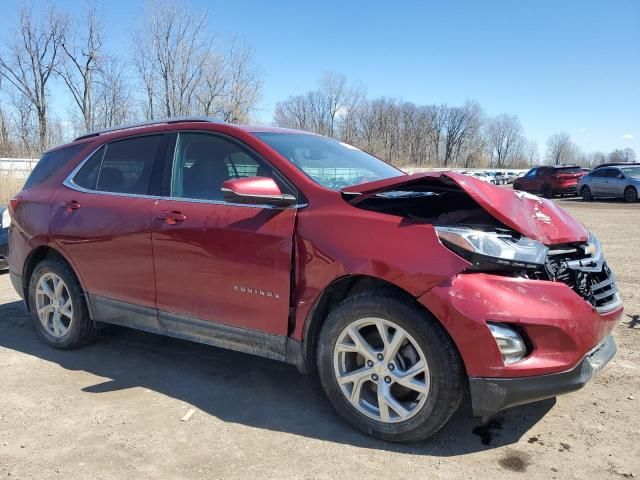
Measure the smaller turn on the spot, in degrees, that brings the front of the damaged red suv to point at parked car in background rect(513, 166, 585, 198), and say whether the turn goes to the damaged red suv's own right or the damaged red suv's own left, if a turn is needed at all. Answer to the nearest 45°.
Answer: approximately 90° to the damaged red suv's own left

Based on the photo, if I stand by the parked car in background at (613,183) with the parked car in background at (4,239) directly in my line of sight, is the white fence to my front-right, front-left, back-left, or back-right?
front-right

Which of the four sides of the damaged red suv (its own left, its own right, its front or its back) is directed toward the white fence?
back

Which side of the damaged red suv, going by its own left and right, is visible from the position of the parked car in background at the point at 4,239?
back

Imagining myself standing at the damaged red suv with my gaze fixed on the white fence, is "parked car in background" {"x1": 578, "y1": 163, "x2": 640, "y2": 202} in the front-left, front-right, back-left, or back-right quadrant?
front-right

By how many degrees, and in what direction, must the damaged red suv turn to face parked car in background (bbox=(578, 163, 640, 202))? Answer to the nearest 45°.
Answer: approximately 90° to its left

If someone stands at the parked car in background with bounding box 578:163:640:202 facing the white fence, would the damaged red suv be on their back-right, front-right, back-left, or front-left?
front-left
